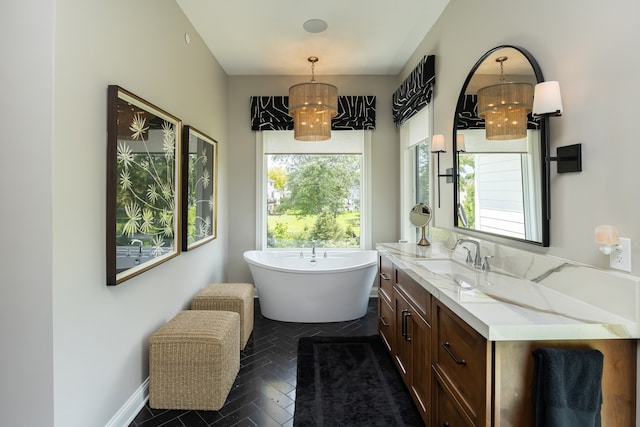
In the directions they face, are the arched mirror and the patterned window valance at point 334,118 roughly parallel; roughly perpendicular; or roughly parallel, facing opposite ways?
roughly perpendicular

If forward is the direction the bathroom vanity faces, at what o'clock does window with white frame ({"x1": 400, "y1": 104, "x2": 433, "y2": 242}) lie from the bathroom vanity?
The window with white frame is roughly at 4 o'clock from the bathroom vanity.

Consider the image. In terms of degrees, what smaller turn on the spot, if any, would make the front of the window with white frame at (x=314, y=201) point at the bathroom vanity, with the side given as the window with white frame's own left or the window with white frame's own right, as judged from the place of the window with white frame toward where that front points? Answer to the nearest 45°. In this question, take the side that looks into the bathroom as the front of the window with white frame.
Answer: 0° — it already faces it

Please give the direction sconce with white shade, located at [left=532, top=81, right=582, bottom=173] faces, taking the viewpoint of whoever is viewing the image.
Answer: facing the viewer and to the left of the viewer

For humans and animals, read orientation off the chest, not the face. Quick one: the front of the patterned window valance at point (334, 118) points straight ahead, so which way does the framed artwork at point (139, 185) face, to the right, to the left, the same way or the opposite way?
to the left

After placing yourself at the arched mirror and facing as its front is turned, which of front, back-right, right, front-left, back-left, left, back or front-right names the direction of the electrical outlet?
left

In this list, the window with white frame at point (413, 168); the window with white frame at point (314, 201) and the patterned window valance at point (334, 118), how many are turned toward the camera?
2

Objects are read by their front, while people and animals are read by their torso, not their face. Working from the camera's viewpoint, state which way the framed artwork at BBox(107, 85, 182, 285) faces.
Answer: facing the viewer and to the right of the viewer

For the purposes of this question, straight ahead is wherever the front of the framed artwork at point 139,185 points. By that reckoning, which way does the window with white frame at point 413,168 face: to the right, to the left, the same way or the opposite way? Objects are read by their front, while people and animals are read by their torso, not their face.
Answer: the opposite way

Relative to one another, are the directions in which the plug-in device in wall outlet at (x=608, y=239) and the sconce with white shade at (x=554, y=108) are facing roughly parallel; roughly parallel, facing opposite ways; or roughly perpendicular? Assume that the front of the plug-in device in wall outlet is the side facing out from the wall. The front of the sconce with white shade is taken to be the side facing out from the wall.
roughly parallel

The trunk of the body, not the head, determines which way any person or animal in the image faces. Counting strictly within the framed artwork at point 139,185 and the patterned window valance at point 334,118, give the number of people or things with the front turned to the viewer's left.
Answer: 0

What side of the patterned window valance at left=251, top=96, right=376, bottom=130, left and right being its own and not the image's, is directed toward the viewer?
front

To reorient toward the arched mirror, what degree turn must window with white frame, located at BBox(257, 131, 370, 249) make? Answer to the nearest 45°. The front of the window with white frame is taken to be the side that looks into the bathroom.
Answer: approximately 45° to its left

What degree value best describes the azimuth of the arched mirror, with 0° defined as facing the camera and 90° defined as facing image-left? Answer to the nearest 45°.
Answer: approximately 45°

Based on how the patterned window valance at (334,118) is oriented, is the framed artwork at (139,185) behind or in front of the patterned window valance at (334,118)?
in front
